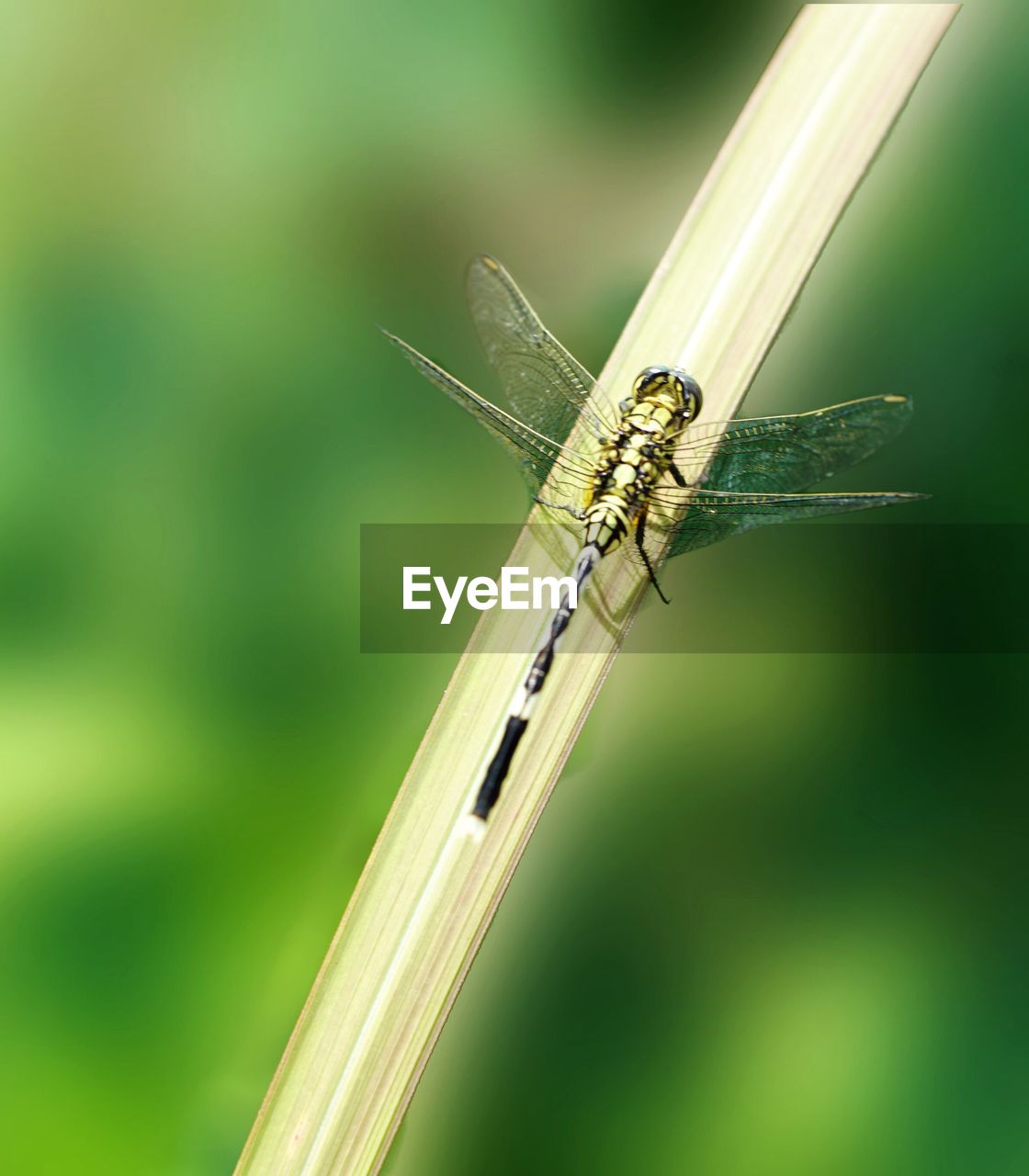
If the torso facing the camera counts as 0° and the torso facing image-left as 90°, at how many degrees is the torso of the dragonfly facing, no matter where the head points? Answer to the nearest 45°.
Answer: approximately 225°
